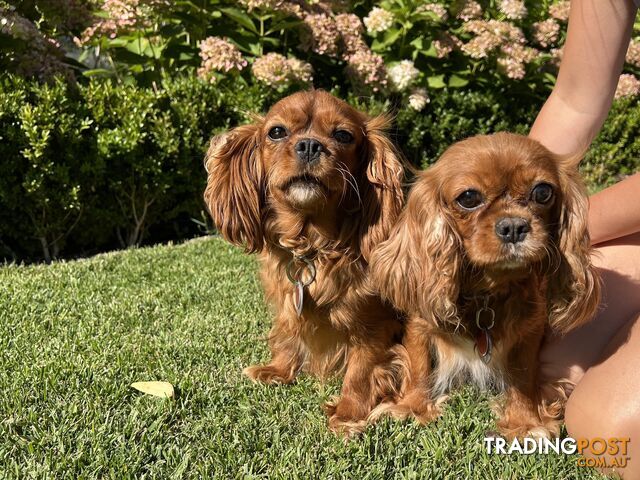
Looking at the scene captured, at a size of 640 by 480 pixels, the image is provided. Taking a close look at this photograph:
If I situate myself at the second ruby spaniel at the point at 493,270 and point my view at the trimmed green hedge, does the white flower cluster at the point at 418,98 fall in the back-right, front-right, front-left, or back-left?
front-right

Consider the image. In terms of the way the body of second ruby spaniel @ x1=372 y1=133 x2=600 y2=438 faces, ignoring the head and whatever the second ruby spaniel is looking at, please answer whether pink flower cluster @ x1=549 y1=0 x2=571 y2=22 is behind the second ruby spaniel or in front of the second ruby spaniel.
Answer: behind

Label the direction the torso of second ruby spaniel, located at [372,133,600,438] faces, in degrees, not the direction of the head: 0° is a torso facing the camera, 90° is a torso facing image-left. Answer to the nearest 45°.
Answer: approximately 0°

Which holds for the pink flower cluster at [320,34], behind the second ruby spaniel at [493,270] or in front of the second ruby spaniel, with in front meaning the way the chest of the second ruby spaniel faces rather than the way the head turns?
behind

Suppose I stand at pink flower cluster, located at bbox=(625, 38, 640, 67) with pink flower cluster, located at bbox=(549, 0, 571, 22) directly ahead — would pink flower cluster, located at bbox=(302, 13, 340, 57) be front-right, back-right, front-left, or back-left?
front-left

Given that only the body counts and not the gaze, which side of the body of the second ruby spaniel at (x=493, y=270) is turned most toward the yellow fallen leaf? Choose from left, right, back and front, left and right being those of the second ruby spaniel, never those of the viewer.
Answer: right

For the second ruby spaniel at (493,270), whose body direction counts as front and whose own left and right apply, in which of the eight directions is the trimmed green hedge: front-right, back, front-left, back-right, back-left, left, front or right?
back-right

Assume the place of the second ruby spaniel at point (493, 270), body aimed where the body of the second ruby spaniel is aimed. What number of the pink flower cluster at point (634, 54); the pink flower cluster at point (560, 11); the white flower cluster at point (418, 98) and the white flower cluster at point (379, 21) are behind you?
4

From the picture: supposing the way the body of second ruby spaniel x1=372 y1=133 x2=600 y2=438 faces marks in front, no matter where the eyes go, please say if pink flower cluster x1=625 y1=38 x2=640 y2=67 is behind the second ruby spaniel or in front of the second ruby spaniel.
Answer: behind

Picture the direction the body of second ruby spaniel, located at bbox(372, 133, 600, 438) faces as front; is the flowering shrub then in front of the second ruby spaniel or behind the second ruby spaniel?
behind

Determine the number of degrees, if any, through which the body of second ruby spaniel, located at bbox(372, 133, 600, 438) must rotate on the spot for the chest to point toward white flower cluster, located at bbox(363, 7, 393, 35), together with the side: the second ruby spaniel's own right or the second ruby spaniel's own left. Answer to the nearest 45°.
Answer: approximately 180°
